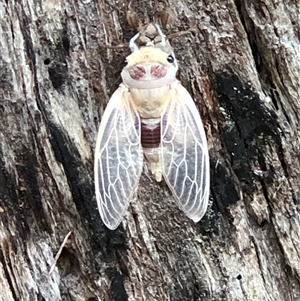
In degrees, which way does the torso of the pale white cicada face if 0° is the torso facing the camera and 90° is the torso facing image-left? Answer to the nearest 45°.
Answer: approximately 180°
